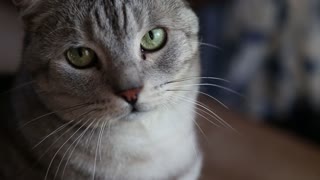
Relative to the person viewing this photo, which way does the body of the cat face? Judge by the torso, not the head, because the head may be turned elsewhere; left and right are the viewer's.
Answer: facing the viewer
